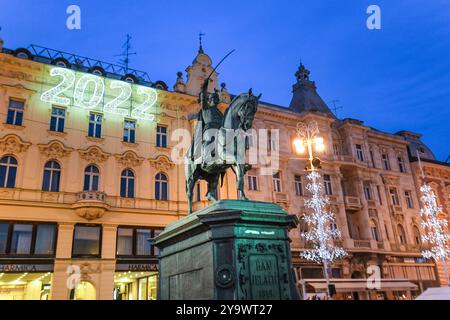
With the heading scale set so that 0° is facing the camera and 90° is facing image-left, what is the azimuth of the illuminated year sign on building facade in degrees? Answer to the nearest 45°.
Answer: approximately 315°

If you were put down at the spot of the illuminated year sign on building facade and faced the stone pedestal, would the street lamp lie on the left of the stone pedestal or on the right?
left

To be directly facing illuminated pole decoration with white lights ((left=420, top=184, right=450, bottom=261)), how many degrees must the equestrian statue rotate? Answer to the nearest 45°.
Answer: approximately 90° to its left

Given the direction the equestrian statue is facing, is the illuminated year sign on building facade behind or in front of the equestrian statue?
behind

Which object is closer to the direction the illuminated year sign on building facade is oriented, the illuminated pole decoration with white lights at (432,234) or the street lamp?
the street lamp

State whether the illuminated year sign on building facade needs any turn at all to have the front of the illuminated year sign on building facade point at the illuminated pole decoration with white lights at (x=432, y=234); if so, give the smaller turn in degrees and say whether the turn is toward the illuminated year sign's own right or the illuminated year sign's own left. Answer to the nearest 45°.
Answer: approximately 45° to the illuminated year sign's own left

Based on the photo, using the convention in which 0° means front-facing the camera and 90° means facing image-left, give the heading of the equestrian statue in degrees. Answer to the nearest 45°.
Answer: approximately 315°

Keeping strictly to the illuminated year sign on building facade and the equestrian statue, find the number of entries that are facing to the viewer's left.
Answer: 0
